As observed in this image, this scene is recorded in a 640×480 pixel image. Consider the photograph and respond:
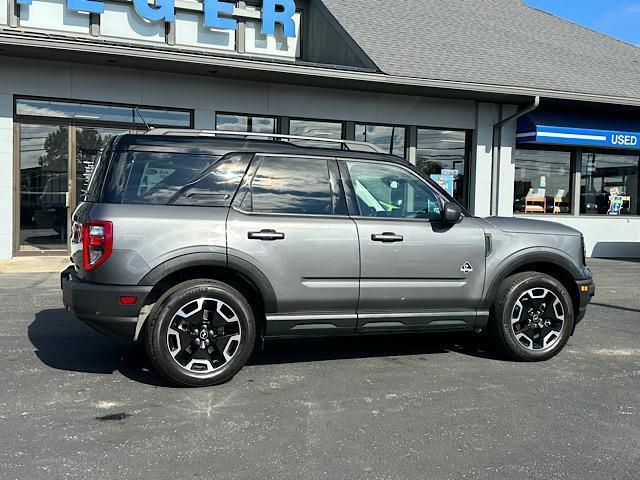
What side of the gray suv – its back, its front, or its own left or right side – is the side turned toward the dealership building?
left

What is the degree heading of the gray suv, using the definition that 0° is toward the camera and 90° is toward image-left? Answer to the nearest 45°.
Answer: approximately 270°

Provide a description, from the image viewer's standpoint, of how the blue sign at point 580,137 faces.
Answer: facing the viewer and to the right of the viewer

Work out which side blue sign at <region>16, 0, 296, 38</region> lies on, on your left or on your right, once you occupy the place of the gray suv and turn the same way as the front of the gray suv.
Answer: on your left

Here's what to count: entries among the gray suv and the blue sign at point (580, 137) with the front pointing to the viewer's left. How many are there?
0

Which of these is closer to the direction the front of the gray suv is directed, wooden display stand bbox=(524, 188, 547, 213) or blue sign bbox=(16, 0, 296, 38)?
the wooden display stand

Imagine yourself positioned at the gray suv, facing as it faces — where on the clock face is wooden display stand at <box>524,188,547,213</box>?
The wooden display stand is roughly at 10 o'clock from the gray suv.

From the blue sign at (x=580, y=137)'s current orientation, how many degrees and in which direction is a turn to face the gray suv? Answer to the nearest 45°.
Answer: approximately 45° to its right
